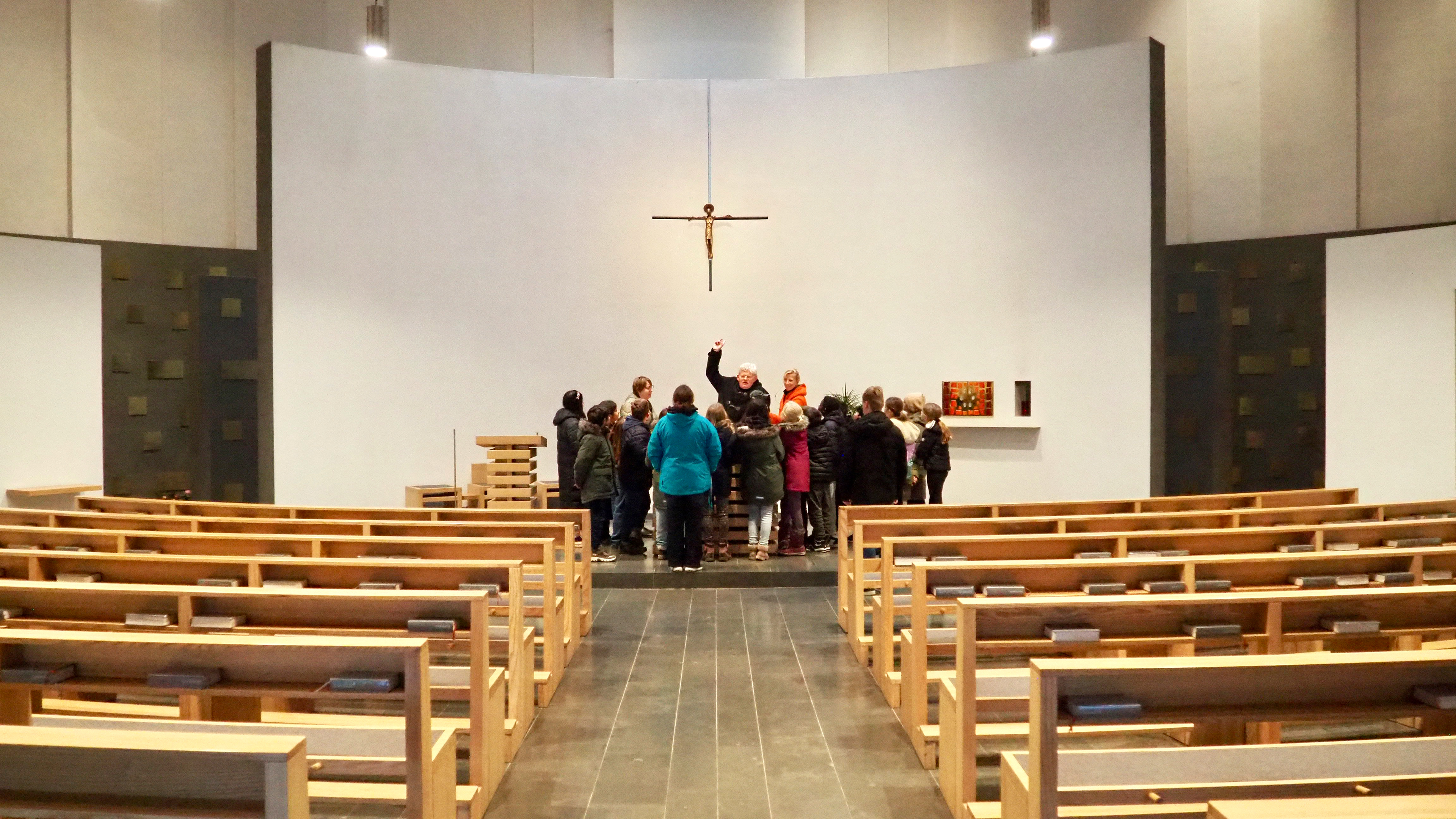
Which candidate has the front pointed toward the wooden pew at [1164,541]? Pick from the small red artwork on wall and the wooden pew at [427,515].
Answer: the small red artwork on wall

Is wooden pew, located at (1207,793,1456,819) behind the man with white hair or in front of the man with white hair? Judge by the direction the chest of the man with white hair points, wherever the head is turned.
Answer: in front

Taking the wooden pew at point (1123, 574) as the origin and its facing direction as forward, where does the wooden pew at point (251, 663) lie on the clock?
the wooden pew at point (251, 663) is roughly at 9 o'clock from the wooden pew at point (1123, 574).

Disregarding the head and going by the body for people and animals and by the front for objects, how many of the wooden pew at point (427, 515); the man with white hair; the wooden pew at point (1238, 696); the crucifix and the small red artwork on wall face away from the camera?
2

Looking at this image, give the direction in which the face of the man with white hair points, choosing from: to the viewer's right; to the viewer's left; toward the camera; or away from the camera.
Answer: toward the camera

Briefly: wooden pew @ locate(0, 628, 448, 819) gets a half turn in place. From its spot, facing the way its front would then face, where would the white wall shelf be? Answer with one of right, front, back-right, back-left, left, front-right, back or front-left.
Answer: back-left

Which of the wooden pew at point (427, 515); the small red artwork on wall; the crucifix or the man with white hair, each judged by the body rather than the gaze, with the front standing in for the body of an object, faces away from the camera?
the wooden pew

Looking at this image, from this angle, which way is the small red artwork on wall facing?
toward the camera

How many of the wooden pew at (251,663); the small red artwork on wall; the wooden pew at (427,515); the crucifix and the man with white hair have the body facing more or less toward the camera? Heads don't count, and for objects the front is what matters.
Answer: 3

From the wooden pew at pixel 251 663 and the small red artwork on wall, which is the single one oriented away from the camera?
the wooden pew

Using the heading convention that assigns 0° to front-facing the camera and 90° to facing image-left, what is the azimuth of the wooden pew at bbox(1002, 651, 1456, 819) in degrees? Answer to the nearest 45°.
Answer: approximately 180°

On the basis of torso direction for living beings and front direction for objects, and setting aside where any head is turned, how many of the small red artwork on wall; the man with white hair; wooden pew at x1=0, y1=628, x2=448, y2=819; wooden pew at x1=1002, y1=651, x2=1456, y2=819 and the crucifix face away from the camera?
2

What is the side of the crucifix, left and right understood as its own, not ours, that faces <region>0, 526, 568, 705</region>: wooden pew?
front

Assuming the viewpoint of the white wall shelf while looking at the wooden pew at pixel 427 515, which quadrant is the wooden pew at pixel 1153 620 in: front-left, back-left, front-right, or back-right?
front-left

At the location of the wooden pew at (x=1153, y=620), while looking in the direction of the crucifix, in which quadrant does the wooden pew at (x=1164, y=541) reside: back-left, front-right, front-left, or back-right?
front-right

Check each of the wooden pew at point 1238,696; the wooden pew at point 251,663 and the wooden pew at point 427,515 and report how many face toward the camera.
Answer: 0

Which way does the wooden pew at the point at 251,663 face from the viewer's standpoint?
away from the camera

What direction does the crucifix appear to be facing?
toward the camera

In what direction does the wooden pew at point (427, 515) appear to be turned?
away from the camera
